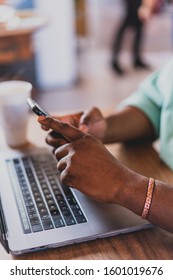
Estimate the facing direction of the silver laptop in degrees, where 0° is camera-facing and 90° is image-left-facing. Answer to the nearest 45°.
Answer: approximately 270°
